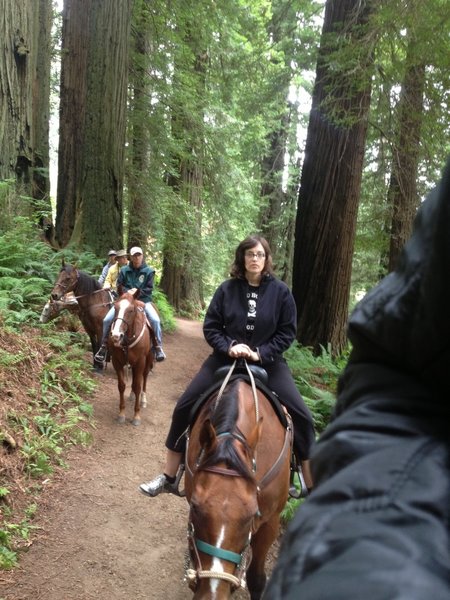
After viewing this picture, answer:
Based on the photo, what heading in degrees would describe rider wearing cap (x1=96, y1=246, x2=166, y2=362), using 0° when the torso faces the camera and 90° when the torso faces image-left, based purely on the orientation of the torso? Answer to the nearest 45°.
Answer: approximately 0°

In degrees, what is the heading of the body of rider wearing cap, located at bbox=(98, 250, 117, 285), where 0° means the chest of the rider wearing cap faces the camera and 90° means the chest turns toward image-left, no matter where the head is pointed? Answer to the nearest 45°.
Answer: approximately 45°

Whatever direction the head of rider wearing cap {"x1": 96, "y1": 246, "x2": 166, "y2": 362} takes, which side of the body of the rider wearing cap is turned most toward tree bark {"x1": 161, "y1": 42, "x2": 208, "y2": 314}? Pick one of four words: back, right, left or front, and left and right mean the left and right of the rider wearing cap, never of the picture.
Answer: back

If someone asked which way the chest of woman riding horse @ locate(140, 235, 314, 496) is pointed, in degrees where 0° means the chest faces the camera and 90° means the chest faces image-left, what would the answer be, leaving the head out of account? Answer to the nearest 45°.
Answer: approximately 0°

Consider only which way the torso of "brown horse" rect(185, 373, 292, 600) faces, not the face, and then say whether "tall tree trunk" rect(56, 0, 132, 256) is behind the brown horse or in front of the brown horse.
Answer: behind

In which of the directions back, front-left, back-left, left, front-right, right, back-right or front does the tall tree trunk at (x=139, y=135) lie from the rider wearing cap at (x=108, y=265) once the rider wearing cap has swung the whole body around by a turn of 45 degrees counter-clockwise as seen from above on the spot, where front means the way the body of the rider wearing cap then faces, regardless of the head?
back

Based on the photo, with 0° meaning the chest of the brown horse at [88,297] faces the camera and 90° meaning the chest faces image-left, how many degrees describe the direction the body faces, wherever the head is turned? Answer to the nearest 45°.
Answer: approximately 45°

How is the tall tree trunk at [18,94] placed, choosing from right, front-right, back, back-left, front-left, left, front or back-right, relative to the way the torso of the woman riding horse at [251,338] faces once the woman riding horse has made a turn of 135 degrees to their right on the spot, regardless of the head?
front

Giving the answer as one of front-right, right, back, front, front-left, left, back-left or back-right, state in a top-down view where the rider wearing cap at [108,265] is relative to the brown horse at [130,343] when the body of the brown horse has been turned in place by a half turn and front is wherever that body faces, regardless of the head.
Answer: front
